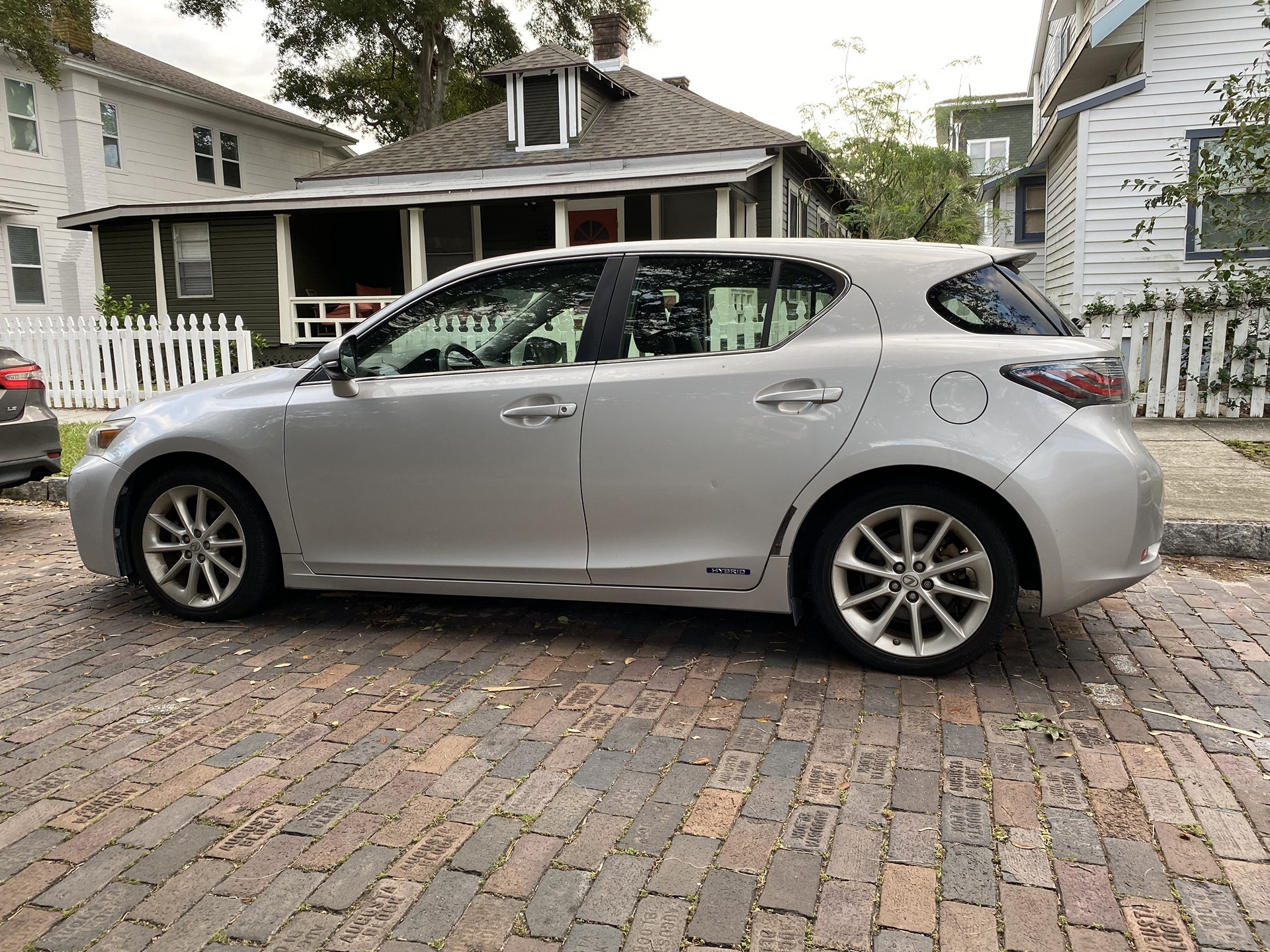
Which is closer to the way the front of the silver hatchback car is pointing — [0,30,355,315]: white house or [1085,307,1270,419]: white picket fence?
the white house

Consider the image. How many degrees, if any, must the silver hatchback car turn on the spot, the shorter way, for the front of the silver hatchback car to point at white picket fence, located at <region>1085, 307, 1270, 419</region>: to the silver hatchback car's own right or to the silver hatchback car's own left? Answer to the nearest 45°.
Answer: approximately 135° to the silver hatchback car's own right

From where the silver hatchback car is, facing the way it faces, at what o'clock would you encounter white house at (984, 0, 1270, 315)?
The white house is roughly at 4 o'clock from the silver hatchback car.

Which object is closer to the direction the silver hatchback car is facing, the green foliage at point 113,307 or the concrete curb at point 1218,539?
the green foliage

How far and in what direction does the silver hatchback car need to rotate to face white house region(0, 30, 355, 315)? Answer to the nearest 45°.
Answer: approximately 45° to its right

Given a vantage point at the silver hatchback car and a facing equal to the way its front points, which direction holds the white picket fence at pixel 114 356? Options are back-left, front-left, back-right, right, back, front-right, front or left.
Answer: front-right

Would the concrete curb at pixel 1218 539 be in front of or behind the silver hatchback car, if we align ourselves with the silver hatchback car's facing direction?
behind

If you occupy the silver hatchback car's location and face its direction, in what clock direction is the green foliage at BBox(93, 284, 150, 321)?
The green foliage is roughly at 2 o'clock from the silver hatchback car.

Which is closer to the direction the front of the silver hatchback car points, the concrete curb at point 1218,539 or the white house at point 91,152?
the white house

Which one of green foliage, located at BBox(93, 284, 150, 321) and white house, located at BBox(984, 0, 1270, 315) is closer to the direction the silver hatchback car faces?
the green foliage

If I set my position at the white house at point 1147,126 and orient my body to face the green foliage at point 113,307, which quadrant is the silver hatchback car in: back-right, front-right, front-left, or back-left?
front-left

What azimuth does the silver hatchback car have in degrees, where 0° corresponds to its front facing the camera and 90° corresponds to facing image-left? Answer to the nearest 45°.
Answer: approximately 90°
